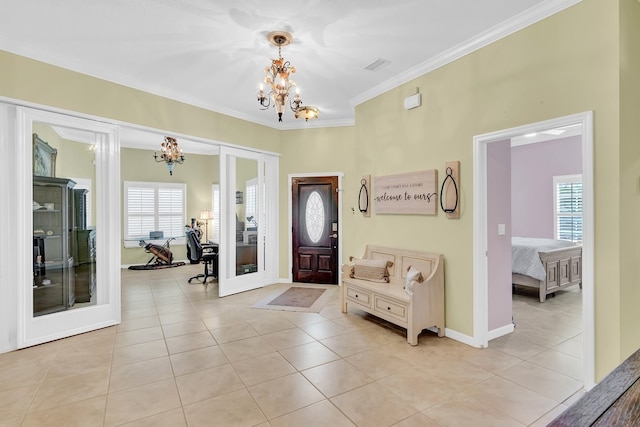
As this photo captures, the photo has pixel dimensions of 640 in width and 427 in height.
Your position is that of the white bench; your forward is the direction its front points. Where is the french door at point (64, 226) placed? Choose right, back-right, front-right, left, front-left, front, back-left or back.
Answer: front-right

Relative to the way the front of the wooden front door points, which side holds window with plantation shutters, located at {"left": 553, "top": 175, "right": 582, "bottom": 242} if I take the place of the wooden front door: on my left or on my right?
on my left

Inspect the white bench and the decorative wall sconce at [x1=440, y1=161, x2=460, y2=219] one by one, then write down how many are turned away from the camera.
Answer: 0

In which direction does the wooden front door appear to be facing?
toward the camera

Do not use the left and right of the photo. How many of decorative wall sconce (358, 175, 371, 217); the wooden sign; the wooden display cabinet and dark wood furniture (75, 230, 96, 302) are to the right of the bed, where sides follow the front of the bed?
4

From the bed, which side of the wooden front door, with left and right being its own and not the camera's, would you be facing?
left

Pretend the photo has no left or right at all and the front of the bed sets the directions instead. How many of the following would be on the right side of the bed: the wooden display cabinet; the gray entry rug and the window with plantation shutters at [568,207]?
2

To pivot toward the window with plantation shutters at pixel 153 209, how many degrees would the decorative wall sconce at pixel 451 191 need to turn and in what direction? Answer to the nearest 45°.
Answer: approximately 45° to its right

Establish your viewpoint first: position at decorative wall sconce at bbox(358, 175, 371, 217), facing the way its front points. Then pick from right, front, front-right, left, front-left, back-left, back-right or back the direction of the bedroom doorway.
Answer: left

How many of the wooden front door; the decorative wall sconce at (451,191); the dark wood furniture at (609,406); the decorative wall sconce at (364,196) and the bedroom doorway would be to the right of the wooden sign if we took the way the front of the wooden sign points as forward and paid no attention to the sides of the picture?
2

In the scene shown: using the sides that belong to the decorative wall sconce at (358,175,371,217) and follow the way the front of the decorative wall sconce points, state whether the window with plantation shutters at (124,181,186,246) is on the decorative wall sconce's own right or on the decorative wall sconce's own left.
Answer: on the decorative wall sconce's own right

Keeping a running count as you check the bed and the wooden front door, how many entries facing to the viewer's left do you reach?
0
